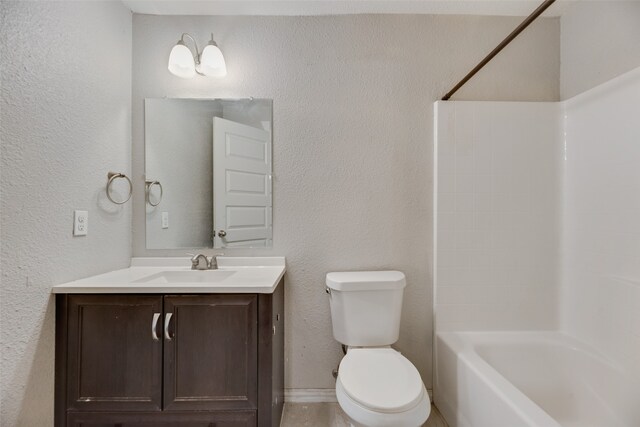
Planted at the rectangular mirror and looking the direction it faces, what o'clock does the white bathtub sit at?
The white bathtub is roughly at 10 o'clock from the rectangular mirror.

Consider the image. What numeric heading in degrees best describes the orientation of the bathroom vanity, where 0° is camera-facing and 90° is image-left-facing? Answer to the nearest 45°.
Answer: approximately 0°

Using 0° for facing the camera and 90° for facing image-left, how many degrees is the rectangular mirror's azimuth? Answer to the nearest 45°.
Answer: approximately 0°

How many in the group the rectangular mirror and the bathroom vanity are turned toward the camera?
2
